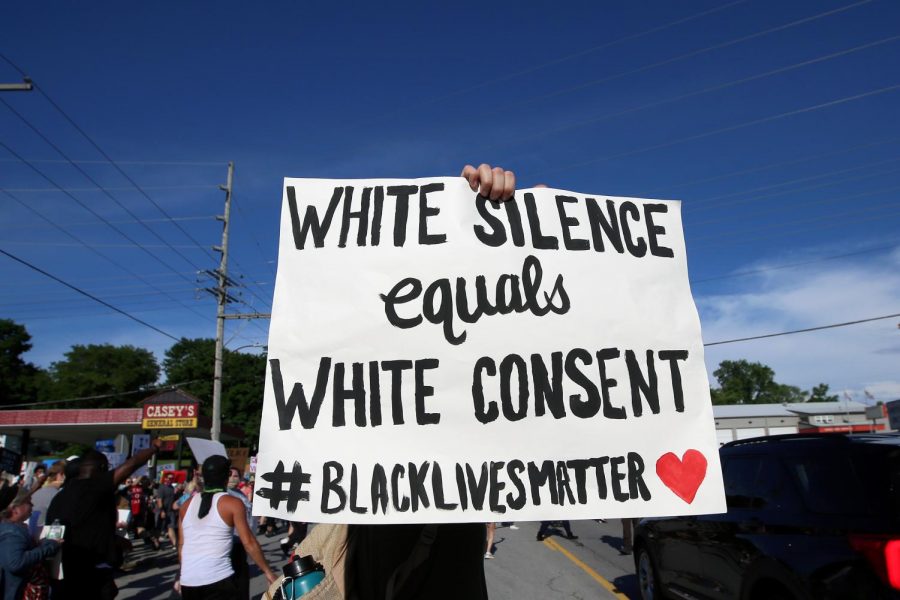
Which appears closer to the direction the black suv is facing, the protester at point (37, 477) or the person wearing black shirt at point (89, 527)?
the protester

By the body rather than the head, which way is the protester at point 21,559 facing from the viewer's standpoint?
to the viewer's right

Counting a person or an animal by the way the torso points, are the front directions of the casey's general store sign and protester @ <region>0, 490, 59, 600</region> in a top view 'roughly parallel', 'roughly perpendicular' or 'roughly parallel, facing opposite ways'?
roughly perpendicular

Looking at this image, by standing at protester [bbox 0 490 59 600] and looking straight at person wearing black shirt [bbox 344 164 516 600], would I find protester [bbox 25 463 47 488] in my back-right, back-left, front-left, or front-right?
back-left

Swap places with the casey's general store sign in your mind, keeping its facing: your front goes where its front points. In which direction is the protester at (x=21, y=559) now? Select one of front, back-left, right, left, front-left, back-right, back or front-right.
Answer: front

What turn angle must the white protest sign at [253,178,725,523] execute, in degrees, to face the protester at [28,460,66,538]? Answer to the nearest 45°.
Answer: approximately 135° to its right

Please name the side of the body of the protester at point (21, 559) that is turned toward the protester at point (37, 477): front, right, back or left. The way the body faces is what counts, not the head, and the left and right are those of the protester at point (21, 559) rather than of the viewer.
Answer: left

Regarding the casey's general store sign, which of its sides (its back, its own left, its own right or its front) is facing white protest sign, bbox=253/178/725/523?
front

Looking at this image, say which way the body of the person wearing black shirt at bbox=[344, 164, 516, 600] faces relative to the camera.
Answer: toward the camera

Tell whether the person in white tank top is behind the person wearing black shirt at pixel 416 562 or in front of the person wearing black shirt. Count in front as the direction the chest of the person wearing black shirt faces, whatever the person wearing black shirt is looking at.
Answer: behind

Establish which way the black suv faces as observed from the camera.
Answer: facing away from the viewer and to the left of the viewer

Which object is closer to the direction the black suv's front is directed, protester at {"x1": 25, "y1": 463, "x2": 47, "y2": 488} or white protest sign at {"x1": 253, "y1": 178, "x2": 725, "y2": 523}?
the protester

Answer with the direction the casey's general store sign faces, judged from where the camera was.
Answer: facing the viewer

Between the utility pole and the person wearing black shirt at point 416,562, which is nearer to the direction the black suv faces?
the utility pole

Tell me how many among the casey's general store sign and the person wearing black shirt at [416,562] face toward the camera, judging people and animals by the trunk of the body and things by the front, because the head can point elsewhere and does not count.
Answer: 2

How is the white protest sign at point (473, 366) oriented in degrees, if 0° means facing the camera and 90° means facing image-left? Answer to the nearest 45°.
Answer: approximately 0°

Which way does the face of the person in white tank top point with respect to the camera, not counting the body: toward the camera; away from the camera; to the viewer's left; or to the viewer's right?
away from the camera
